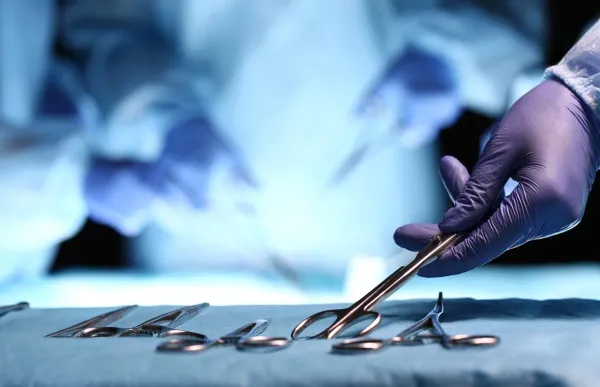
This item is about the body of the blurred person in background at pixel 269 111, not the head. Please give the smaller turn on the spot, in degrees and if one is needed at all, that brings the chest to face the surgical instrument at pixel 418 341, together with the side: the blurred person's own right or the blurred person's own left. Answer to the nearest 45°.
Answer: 0° — they already face it

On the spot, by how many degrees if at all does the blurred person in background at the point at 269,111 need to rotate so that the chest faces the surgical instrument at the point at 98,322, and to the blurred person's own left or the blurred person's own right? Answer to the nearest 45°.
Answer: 0° — they already face it

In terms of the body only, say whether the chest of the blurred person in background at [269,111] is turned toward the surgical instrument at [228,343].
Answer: yes

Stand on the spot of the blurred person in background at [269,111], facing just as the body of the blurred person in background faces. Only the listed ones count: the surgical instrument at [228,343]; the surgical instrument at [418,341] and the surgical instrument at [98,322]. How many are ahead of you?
3

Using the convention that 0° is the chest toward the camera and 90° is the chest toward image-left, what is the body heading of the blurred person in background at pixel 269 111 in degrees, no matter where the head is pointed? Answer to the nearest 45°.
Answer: approximately 0°
